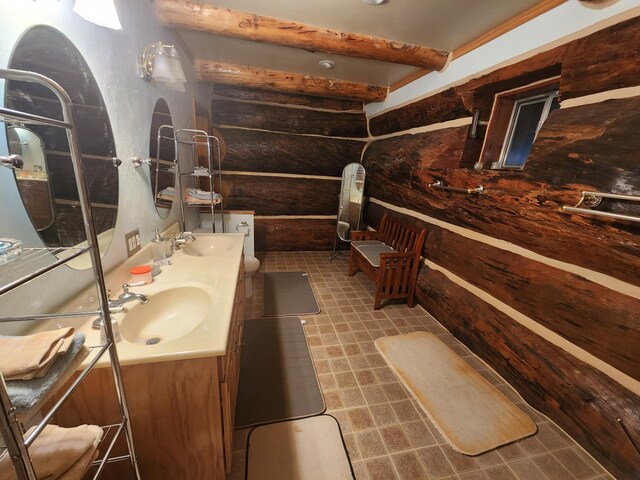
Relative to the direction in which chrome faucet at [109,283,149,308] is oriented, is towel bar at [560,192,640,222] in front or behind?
in front

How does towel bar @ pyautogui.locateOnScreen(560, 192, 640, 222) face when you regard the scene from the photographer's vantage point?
facing the viewer and to the left of the viewer

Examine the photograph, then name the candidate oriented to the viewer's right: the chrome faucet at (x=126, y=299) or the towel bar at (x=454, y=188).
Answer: the chrome faucet

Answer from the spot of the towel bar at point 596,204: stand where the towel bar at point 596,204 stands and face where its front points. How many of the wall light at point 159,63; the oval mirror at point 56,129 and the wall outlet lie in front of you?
3

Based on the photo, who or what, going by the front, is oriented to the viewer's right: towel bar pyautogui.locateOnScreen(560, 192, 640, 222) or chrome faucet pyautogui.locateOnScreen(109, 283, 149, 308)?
the chrome faucet

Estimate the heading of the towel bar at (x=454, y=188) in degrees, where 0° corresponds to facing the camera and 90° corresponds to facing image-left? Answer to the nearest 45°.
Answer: approximately 45°

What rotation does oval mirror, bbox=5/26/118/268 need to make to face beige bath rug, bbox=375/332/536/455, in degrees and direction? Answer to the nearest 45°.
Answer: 0° — it already faces it

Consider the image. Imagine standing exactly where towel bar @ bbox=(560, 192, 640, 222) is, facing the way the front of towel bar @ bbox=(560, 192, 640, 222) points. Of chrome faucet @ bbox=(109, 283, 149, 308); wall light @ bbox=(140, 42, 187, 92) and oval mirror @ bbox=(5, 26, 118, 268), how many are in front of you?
3

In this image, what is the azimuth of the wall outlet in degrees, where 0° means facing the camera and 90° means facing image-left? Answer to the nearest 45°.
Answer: approximately 315°

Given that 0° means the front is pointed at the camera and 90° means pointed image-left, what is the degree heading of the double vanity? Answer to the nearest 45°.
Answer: approximately 270°

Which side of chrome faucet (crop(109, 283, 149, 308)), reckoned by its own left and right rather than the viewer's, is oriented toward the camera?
right

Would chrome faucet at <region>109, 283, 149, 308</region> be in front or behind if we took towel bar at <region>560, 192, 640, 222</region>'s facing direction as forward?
in front
